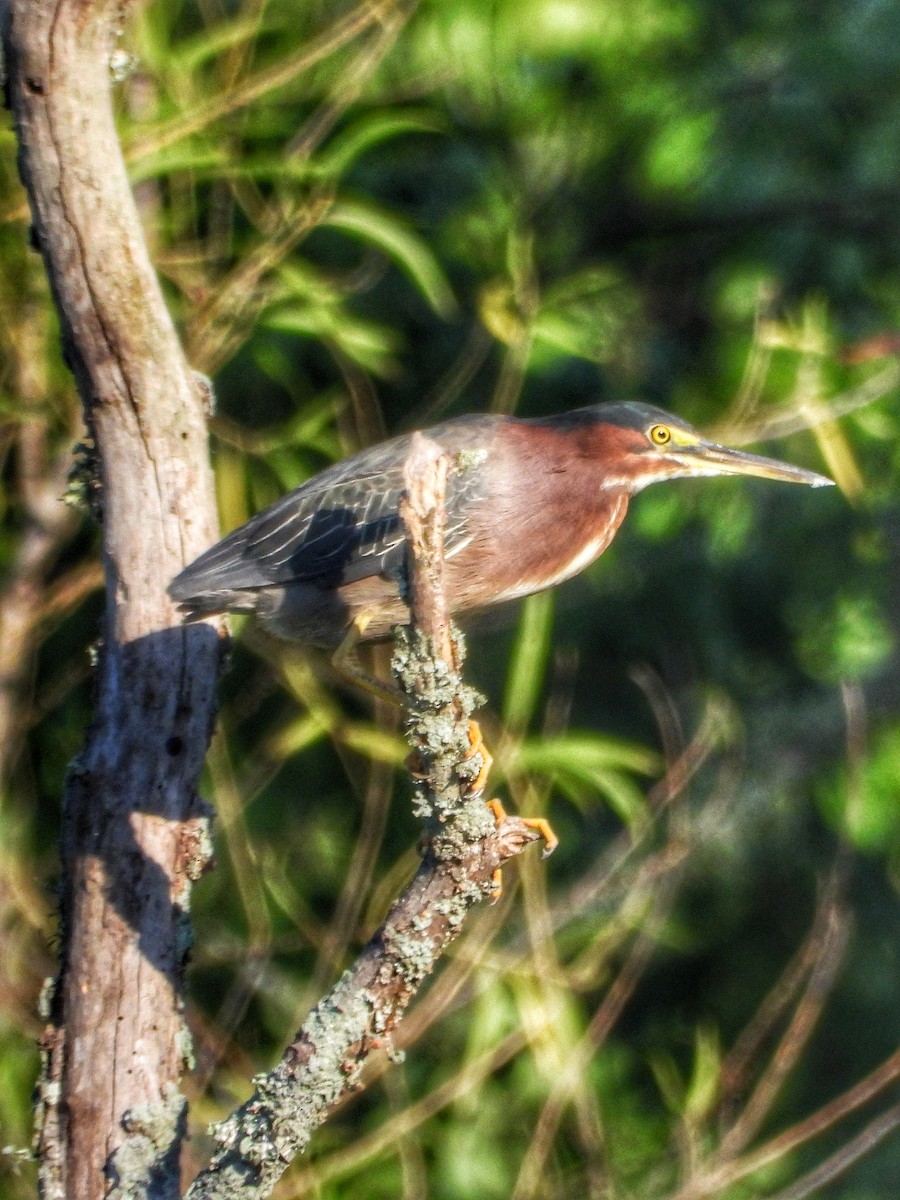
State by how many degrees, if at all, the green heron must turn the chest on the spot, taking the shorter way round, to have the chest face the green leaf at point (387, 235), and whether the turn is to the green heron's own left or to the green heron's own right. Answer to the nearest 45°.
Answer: approximately 90° to the green heron's own left

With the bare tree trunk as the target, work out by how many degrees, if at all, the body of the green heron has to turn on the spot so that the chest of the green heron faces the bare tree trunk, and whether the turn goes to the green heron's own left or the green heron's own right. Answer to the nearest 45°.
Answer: approximately 135° to the green heron's own right

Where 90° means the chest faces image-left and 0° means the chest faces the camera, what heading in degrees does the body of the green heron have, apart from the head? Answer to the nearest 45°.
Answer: approximately 270°
